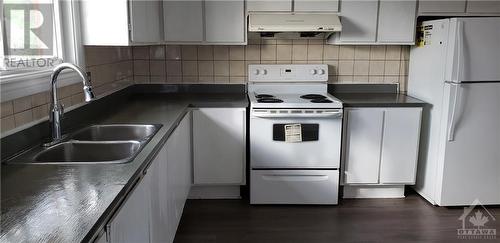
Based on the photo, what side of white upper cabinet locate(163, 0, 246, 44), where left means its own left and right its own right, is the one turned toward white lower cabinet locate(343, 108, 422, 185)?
left

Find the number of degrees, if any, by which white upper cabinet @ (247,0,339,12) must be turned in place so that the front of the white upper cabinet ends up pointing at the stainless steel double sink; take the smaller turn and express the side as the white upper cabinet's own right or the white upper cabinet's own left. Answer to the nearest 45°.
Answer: approximately 45° to the white upper cabinet's own right

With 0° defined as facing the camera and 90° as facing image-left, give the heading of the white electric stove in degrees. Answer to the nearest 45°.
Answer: approximately 0°

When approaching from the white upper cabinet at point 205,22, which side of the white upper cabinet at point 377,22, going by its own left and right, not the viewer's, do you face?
right
